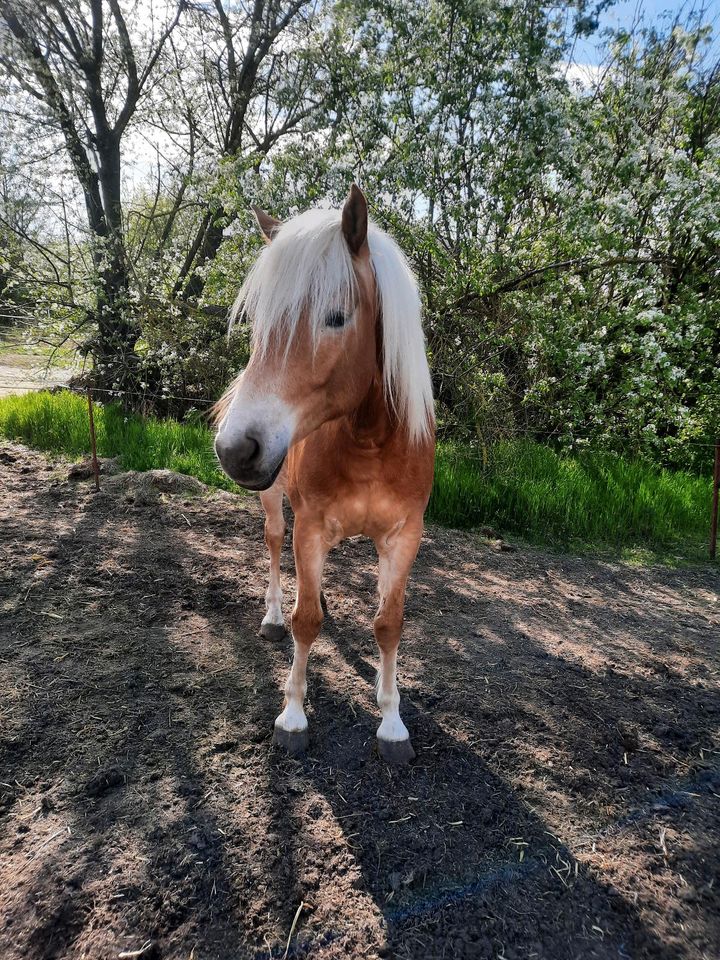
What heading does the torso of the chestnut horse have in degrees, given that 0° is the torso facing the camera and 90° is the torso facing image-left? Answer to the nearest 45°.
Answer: approximately 0°

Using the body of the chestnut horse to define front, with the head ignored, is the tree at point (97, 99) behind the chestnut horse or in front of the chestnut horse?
behind

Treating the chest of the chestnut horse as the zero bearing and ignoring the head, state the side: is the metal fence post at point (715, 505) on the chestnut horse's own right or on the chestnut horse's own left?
on the chestnut horse's own left
